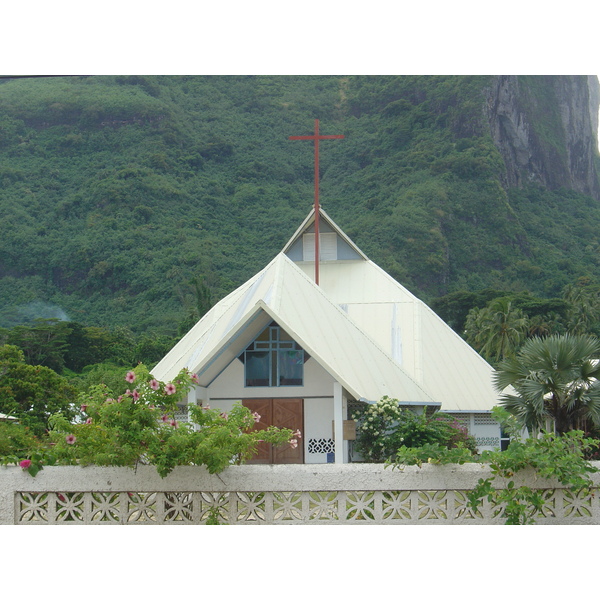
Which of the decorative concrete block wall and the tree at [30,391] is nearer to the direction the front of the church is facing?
the decorative concrete block wall

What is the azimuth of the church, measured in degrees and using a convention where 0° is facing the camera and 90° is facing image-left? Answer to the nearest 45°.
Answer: approximately 0°

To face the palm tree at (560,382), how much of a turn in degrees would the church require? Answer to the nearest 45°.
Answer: approximately 45° to its left

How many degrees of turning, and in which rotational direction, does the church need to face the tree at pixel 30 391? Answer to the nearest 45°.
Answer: approximately 135° to its right

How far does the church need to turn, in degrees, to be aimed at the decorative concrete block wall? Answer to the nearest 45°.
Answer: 0° — it already faces it

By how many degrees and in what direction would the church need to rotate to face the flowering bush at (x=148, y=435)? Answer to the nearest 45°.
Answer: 0° — it already faces it
